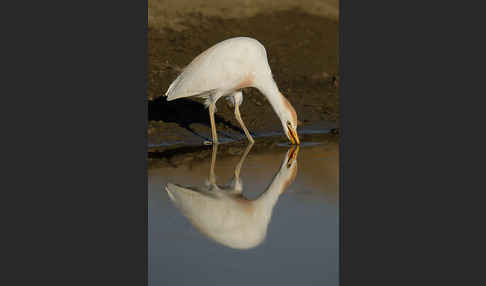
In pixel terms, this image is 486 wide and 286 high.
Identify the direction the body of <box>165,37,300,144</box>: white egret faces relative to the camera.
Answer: to the viewer's right
